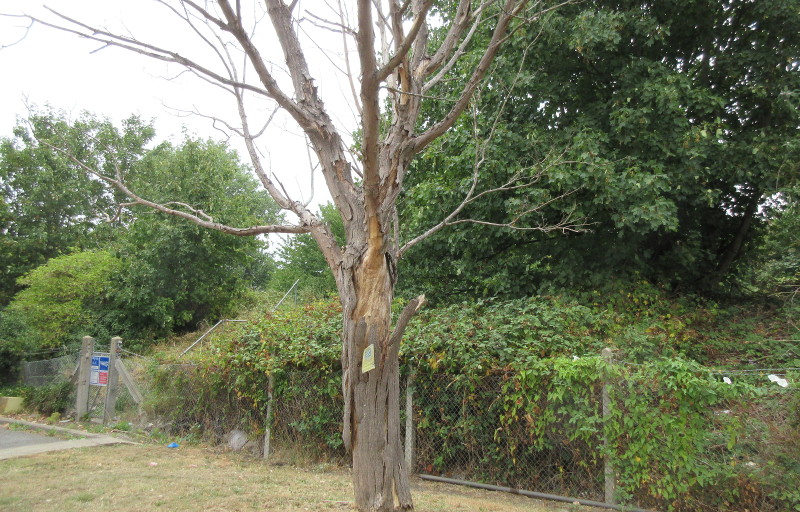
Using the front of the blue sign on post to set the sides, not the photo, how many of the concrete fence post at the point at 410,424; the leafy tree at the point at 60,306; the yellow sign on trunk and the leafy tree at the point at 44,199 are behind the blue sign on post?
2

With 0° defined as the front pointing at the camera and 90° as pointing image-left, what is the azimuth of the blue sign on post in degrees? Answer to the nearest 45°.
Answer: approximately 0°

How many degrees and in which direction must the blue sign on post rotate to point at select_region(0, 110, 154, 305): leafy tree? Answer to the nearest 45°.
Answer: approximately 180°
